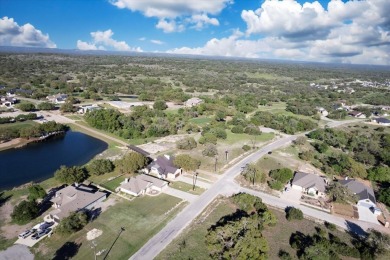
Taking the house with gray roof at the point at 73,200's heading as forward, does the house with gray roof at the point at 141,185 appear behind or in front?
behind

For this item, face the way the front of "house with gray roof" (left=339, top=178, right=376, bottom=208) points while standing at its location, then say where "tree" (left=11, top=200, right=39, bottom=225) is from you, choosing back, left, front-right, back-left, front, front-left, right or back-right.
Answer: front-right

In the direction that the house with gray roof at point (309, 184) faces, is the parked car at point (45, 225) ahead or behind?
ahead

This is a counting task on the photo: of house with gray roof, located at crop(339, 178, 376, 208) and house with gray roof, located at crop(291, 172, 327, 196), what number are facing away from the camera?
0

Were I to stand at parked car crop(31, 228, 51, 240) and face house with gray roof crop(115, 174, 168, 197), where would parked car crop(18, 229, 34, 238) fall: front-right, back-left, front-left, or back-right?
back-left

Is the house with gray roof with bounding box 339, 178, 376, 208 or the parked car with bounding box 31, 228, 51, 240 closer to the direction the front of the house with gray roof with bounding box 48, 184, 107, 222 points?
the parked car

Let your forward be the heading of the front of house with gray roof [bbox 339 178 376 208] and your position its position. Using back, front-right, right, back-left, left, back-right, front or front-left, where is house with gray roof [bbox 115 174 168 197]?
front-right

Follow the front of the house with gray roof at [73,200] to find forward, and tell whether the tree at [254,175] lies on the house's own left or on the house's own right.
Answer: on the house's own left

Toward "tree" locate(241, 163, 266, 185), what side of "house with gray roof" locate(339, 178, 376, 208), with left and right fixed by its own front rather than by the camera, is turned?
right
